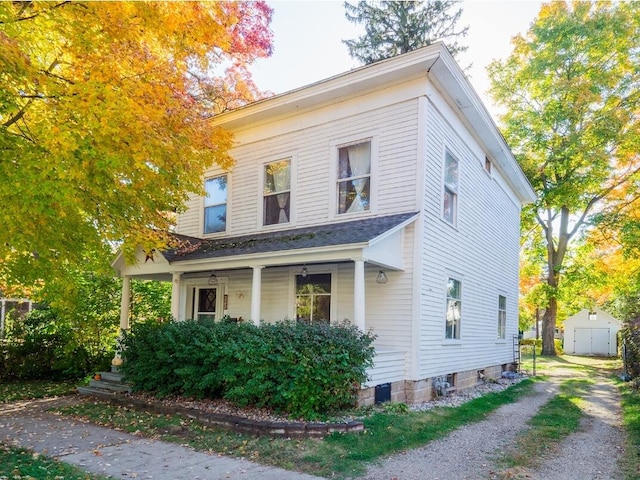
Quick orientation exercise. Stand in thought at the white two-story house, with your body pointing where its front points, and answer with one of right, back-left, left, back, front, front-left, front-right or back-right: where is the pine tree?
back-right

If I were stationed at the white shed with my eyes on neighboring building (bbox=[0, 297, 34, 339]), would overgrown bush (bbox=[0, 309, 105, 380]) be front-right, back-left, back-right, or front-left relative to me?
front-left

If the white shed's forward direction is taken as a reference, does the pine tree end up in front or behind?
in front

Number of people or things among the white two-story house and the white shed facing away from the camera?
0

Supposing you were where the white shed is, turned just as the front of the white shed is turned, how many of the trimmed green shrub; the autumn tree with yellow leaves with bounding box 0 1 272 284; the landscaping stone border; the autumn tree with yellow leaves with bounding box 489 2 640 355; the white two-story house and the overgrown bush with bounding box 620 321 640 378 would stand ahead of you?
6

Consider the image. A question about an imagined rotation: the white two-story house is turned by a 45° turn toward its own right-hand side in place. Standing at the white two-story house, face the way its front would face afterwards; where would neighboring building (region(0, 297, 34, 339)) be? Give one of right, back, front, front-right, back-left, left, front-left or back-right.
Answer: front-right

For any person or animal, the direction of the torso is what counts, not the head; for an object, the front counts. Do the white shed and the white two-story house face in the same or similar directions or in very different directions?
same or similar directions

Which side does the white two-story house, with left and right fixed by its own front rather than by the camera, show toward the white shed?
back

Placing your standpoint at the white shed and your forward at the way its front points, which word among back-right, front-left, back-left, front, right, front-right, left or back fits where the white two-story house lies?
front

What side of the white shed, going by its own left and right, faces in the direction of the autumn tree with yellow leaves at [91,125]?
front

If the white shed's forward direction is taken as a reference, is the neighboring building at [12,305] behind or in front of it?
in front

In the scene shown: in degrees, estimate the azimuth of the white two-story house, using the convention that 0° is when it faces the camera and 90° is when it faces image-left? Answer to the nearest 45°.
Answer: approximately 45°

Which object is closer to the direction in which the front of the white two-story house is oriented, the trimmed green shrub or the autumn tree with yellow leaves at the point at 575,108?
the trimmed green shrub

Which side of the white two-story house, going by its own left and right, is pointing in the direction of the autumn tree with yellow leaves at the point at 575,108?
back

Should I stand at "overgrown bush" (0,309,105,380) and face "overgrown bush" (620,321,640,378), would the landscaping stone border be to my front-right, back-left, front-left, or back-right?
front-right

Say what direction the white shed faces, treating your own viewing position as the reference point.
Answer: facing the viewer
